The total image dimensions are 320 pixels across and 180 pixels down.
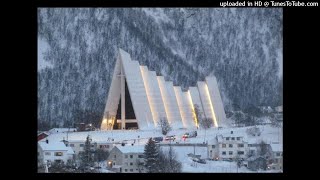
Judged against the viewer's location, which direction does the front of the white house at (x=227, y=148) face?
facing the viewer

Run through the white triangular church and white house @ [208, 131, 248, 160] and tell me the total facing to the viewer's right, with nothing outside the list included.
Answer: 0

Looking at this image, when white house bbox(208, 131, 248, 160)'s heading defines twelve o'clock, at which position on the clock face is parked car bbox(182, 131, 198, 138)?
The parked car is roughly at 5 o'clock from the white house.

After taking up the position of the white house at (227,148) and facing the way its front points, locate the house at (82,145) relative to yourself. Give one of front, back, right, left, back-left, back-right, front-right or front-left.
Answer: right

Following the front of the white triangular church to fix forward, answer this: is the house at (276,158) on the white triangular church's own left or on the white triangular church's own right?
on the white triangular church's own left

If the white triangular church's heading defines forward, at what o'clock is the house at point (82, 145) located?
The house is roughly at 11 o'clock from the white triangular church.

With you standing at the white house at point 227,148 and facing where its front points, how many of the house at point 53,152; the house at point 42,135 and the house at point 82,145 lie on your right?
3

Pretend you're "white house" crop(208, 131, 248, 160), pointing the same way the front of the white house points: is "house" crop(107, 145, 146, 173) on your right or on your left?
on your right

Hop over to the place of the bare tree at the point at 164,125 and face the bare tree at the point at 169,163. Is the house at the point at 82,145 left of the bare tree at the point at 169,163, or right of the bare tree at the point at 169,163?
right

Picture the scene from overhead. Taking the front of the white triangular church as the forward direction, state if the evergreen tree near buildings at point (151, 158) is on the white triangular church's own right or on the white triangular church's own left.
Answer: on the white triangular church's own left

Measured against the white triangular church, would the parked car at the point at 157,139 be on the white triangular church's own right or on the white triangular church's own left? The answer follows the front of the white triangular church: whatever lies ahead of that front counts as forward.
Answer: on the white triangular church's own left
